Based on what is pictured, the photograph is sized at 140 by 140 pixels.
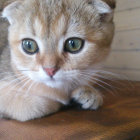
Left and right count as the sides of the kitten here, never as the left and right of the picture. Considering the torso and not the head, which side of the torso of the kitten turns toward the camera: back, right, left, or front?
front
